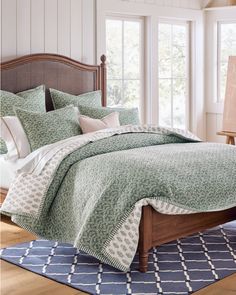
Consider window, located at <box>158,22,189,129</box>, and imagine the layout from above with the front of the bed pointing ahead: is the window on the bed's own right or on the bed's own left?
on the bed's own left

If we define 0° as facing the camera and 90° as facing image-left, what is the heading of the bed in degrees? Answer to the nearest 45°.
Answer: approximately 315°

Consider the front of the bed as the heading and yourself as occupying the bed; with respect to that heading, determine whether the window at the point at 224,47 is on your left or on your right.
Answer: on your left

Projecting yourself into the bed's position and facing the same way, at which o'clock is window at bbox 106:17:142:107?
The window is roughly at 8 o'clock from the bed.
